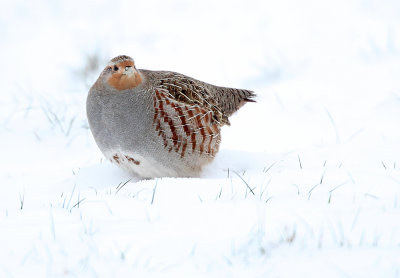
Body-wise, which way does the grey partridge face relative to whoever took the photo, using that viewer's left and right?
facing the viewer and to the left of the viewer
